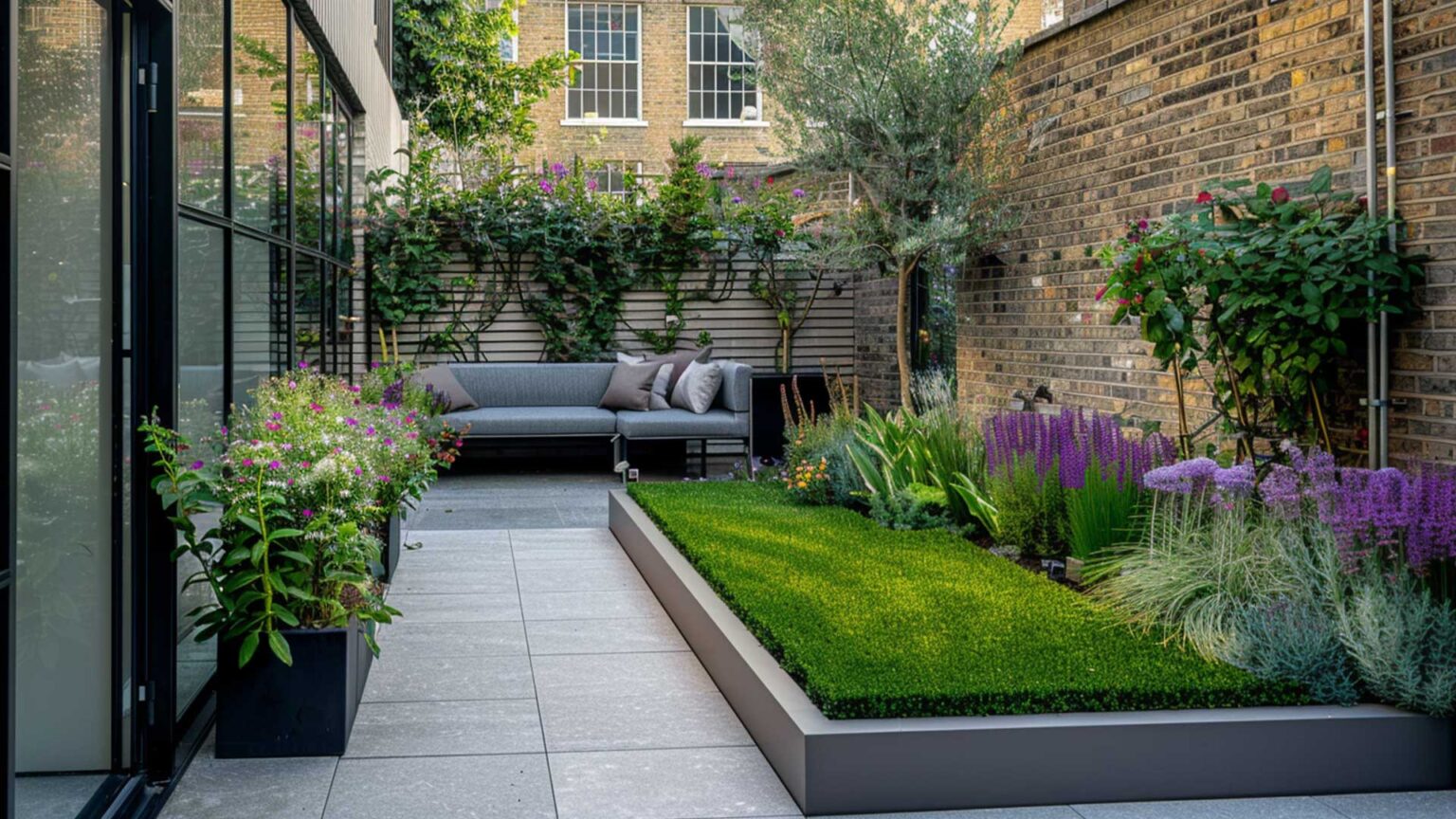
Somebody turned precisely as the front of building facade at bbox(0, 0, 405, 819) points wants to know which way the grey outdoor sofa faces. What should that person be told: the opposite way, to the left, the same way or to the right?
to the right

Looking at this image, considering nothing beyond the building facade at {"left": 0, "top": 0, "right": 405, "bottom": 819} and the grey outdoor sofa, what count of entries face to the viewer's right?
1

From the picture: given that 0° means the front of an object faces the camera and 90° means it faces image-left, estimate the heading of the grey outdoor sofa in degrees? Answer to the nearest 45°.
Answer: approximately 0°

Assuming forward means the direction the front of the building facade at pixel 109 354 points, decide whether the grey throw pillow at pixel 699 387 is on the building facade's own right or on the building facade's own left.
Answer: on the building facade's own left

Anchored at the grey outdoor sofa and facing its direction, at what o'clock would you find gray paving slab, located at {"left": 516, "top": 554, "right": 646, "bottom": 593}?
The gray paving slab is roughly at 12 o'clock from the grey outdoor sofa.

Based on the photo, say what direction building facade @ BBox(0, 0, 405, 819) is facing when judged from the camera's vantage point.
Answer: facing to the right of the viewer
